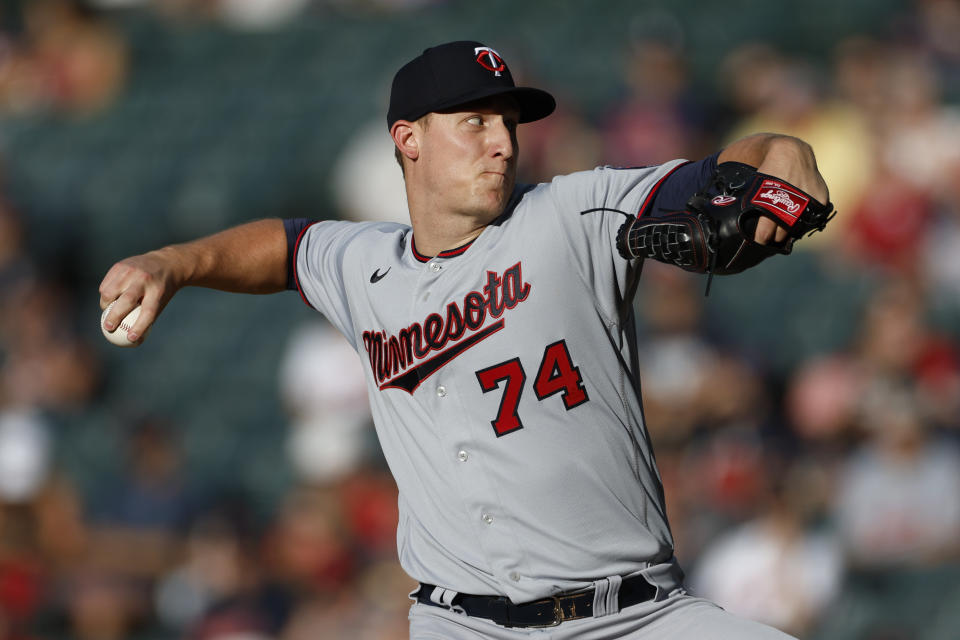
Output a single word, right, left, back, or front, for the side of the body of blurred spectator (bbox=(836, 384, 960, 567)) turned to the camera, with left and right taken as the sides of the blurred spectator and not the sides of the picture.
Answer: front

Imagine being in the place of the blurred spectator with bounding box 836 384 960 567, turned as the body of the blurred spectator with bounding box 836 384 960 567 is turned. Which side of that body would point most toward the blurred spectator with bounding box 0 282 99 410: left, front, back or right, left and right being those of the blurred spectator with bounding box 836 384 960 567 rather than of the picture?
right

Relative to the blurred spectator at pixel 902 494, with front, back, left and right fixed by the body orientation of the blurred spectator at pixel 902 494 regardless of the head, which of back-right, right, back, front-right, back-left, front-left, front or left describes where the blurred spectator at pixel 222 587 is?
right

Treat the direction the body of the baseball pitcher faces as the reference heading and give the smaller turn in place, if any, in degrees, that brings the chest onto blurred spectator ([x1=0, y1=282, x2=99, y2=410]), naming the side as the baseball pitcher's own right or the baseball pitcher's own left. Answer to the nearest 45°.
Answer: approximately 135° to the baseball pitcher's own right

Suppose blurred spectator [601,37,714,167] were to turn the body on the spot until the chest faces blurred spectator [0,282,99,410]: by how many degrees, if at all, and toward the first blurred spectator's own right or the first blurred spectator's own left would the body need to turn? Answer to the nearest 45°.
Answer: approximately 90° to the first blurred spectator's own right

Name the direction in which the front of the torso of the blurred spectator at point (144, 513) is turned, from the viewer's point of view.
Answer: toward the camera

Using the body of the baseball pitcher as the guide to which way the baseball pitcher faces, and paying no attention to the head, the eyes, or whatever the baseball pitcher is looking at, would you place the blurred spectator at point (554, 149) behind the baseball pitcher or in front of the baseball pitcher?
behind

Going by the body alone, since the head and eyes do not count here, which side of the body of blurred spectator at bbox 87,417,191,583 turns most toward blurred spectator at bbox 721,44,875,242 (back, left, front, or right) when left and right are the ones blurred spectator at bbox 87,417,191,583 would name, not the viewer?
left

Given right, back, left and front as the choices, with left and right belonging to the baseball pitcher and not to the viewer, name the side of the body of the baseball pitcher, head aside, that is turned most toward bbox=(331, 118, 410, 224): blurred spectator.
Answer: back

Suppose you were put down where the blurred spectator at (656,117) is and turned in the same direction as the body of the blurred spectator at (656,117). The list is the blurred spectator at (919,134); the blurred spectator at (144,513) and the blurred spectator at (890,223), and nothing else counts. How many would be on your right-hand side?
1
